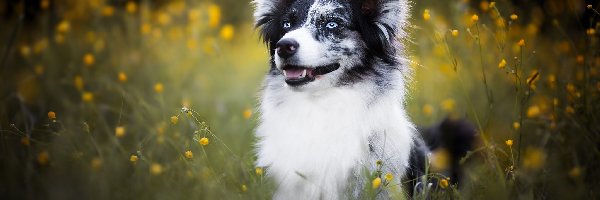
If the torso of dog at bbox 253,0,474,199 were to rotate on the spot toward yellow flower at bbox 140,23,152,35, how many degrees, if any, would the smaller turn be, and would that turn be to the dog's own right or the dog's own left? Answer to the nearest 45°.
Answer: approximately 90° to the dog's own right

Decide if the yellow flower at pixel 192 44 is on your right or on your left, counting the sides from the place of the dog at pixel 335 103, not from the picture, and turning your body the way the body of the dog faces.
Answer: on your right

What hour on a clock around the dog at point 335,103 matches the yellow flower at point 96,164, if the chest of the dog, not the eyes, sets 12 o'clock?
The yellow flower is roughly at 1 o'clock from the dog.

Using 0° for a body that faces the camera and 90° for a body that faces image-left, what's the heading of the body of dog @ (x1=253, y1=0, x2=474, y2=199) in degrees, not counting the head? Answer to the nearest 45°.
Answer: approximately 45°

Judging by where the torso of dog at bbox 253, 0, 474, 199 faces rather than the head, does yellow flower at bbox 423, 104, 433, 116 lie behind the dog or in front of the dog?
behind

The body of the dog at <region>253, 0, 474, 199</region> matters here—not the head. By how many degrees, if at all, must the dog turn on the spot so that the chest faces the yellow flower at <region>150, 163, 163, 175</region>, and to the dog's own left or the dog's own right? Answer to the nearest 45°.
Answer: approximately 45° to the dog's own right

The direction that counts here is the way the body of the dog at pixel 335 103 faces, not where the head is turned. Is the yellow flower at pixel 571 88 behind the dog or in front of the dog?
behind
